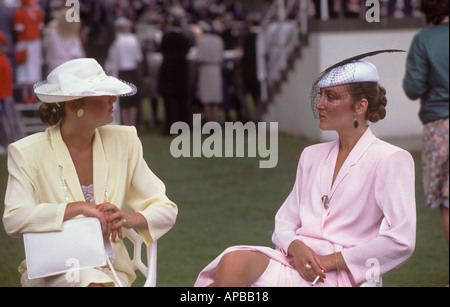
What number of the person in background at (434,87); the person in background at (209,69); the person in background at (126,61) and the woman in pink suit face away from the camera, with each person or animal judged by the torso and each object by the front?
3

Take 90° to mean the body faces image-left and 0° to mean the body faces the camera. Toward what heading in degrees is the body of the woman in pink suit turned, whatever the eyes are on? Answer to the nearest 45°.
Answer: approximately 45°

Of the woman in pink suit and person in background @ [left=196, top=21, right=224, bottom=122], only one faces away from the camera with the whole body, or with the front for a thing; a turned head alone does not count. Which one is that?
the person in background

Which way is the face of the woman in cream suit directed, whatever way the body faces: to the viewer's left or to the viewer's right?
to the viewer's right

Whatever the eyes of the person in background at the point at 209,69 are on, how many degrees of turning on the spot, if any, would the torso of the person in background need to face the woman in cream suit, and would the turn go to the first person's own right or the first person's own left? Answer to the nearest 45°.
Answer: approximately 180°

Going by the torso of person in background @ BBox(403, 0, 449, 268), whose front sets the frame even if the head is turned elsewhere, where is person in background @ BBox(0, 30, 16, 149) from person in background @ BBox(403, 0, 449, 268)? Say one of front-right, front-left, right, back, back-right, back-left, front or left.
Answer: front-left

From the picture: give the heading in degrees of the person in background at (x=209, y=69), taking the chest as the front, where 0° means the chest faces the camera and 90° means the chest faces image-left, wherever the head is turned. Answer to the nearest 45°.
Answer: approximately 180°

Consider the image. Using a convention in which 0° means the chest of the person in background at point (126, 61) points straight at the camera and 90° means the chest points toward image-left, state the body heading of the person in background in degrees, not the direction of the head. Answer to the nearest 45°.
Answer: approximately 180°

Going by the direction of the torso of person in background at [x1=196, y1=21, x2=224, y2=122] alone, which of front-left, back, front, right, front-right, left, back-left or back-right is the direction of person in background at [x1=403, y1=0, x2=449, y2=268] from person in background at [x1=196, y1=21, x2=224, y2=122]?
back

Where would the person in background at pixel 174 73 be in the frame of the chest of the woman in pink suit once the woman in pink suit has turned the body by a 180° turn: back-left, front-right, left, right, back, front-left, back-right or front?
front-left

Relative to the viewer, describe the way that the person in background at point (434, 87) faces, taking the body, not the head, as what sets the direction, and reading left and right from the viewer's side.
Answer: facing away from the viewer

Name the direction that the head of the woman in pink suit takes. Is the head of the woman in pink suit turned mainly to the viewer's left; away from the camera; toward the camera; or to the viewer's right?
to the viewer's left

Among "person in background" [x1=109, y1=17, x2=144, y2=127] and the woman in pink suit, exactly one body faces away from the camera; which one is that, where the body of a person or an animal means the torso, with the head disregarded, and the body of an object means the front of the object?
the person in background
